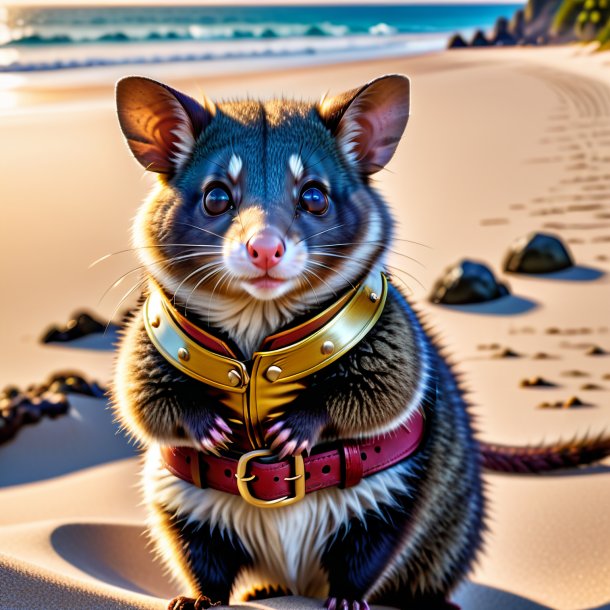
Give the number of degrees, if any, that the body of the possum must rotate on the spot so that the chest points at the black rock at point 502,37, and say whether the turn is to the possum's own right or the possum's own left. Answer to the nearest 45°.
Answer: approximately 180°

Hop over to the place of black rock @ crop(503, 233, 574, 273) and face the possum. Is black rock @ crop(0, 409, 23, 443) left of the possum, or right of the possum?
right

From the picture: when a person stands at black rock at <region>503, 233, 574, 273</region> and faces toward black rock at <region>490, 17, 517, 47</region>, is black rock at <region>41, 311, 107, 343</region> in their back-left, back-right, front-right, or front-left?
back-left

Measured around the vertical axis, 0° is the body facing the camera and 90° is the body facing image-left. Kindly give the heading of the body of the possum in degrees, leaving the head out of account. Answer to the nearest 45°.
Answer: approximately 0°

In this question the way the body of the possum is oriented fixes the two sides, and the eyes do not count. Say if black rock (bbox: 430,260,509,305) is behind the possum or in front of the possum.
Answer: behind

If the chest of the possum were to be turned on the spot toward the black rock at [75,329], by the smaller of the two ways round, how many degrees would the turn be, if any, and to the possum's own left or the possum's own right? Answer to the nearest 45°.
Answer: approximately 135° to the possum's own right
